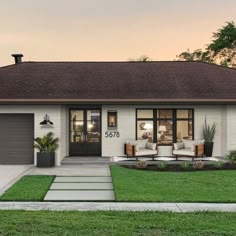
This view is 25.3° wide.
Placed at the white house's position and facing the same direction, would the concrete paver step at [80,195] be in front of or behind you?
in front

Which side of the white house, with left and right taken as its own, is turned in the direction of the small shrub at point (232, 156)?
left

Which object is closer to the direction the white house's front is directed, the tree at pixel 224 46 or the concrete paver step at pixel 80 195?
the concrete paver step

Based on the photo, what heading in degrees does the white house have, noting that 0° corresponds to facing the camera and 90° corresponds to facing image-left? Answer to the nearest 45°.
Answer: approximately 0°

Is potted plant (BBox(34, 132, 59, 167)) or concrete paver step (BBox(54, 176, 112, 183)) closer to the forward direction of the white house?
the concrete paver step

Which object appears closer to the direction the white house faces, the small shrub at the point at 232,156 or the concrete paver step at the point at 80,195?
the concrete paver step

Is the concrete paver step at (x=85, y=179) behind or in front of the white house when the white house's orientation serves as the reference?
in front

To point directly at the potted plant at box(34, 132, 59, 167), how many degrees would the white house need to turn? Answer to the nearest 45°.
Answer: approximately 45° to its right

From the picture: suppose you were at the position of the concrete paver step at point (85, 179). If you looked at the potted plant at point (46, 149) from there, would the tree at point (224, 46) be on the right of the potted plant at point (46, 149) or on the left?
right

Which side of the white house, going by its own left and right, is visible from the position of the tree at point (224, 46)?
back
